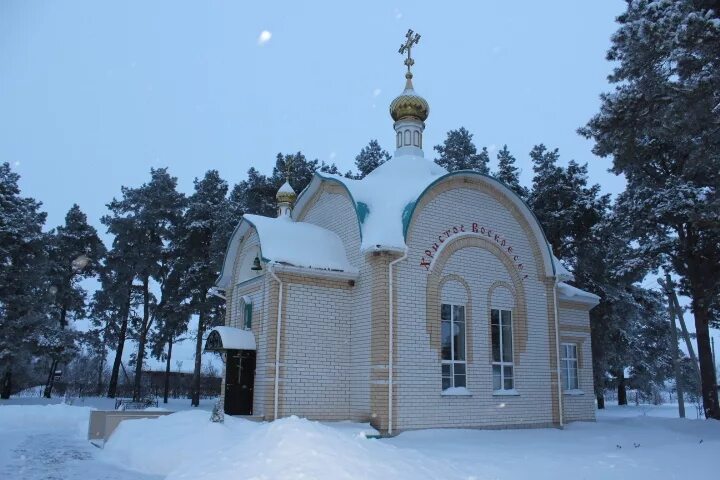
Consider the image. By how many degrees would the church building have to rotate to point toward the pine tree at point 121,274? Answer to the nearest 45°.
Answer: approximately 90° to its right

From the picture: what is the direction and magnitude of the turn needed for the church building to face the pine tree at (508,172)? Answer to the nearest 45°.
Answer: approximately 135° to its right

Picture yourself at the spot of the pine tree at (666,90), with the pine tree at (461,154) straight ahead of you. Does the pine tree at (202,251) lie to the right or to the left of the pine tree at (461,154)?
left

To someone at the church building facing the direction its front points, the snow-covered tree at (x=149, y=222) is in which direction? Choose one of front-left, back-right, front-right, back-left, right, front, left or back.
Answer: right

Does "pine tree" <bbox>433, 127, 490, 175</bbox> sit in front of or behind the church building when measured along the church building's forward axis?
behind

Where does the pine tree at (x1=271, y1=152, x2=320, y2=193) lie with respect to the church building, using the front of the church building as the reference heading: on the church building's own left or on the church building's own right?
on the church building's own right

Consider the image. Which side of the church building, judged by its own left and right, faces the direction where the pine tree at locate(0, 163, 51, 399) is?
right

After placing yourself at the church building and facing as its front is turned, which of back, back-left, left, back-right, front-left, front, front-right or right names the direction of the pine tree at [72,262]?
right

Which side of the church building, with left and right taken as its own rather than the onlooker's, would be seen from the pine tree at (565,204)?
back

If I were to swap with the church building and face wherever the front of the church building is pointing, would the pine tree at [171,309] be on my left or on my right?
on my right

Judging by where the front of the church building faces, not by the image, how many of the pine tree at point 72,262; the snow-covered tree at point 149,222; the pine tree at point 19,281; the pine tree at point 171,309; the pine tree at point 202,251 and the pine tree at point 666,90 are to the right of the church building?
5

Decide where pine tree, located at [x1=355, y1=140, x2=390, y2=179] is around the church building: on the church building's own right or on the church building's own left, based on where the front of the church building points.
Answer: on the church building's own right

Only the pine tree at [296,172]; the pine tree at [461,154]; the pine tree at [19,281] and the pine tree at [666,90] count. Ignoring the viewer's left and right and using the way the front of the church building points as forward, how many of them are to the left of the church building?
0
